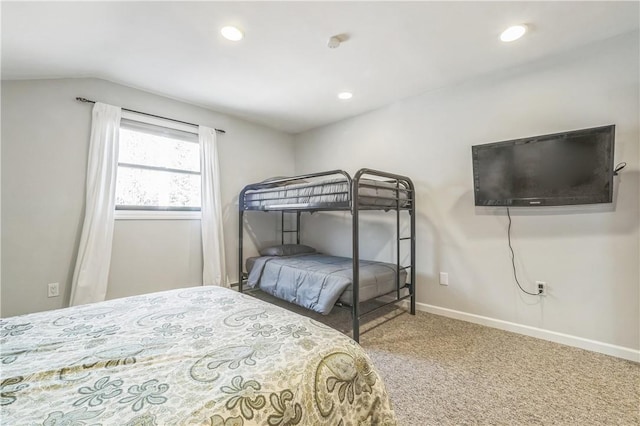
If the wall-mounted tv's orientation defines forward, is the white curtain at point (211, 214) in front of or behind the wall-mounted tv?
in front

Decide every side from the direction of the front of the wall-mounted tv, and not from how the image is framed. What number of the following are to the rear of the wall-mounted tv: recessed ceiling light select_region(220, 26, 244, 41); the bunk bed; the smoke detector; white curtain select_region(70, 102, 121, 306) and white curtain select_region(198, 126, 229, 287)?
0

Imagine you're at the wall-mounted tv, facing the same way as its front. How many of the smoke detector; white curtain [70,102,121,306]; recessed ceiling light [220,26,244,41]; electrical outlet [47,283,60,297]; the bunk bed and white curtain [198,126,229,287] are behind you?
0

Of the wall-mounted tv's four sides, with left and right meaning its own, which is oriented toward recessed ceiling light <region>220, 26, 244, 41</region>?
front

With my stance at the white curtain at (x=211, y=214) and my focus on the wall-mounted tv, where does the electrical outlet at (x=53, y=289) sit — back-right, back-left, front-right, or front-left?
back-right

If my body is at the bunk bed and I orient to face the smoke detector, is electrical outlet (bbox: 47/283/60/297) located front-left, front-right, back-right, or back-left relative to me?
front-right

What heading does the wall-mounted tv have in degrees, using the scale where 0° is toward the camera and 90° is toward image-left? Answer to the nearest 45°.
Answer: approximately 45°

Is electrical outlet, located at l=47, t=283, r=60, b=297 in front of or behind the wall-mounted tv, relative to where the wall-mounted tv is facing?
in front

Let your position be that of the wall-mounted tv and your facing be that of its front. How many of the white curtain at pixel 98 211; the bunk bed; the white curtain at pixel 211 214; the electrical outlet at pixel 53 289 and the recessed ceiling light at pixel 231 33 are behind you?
0

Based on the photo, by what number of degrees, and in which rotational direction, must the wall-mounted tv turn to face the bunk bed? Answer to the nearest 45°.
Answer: approximately 45° to its right

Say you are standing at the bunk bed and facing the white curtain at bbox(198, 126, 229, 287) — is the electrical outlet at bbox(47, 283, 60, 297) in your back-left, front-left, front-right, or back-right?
front-left

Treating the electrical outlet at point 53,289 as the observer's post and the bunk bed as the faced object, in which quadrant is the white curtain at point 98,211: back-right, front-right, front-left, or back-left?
front-left

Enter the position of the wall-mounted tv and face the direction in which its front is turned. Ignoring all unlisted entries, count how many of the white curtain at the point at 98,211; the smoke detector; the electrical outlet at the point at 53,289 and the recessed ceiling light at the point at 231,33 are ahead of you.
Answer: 4
